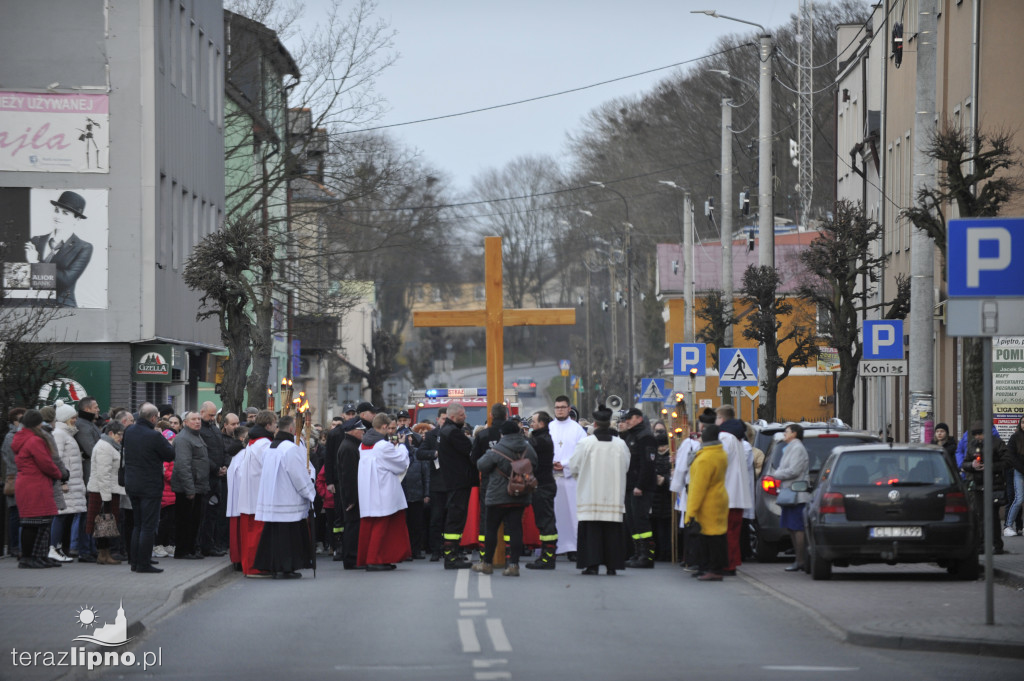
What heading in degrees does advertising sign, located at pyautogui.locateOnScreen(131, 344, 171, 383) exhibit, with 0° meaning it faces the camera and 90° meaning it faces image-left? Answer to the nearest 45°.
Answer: approximately 0°

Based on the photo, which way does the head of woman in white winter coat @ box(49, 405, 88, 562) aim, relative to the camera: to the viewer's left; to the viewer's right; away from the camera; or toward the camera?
to the viewer's right

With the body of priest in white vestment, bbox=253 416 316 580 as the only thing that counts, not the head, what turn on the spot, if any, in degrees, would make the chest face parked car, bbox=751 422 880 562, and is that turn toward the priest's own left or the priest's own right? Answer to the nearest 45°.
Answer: approximately 45° to the priest's own right

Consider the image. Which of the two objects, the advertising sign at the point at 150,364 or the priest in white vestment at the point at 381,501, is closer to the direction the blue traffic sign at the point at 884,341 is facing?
the priest in white vestment

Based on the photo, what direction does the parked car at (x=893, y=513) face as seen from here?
away from the camera

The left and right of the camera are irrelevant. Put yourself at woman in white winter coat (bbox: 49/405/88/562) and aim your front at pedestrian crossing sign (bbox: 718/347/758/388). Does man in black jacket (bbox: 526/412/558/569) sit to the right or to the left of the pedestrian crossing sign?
right

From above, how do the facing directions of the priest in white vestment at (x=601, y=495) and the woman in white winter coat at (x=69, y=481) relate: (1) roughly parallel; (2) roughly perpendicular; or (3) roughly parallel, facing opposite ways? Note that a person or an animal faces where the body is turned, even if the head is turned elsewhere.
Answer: roughly perpendicular

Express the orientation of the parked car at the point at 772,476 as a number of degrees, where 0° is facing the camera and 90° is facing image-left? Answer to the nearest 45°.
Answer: approximately 180°

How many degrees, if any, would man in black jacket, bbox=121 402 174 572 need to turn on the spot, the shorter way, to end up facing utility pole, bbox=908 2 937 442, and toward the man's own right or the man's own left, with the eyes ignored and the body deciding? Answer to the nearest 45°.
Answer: approximately 45° to the man's own right

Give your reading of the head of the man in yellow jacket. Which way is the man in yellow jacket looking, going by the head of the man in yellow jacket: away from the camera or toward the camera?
away from the camera
